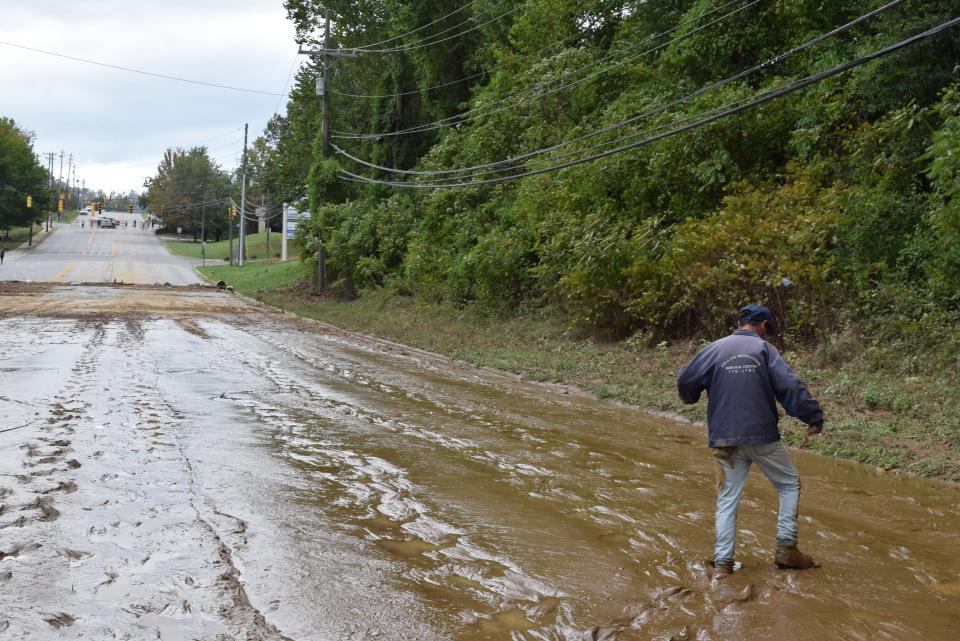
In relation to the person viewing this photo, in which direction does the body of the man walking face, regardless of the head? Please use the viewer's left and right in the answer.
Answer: facing away from the viewer and to the right of the viewer

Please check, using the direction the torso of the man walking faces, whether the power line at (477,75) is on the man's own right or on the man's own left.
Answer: on the man's own left

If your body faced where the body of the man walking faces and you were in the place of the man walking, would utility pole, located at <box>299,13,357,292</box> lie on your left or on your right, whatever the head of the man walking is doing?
on your left

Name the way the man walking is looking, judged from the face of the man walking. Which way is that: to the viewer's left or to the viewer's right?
to the viewer's right
